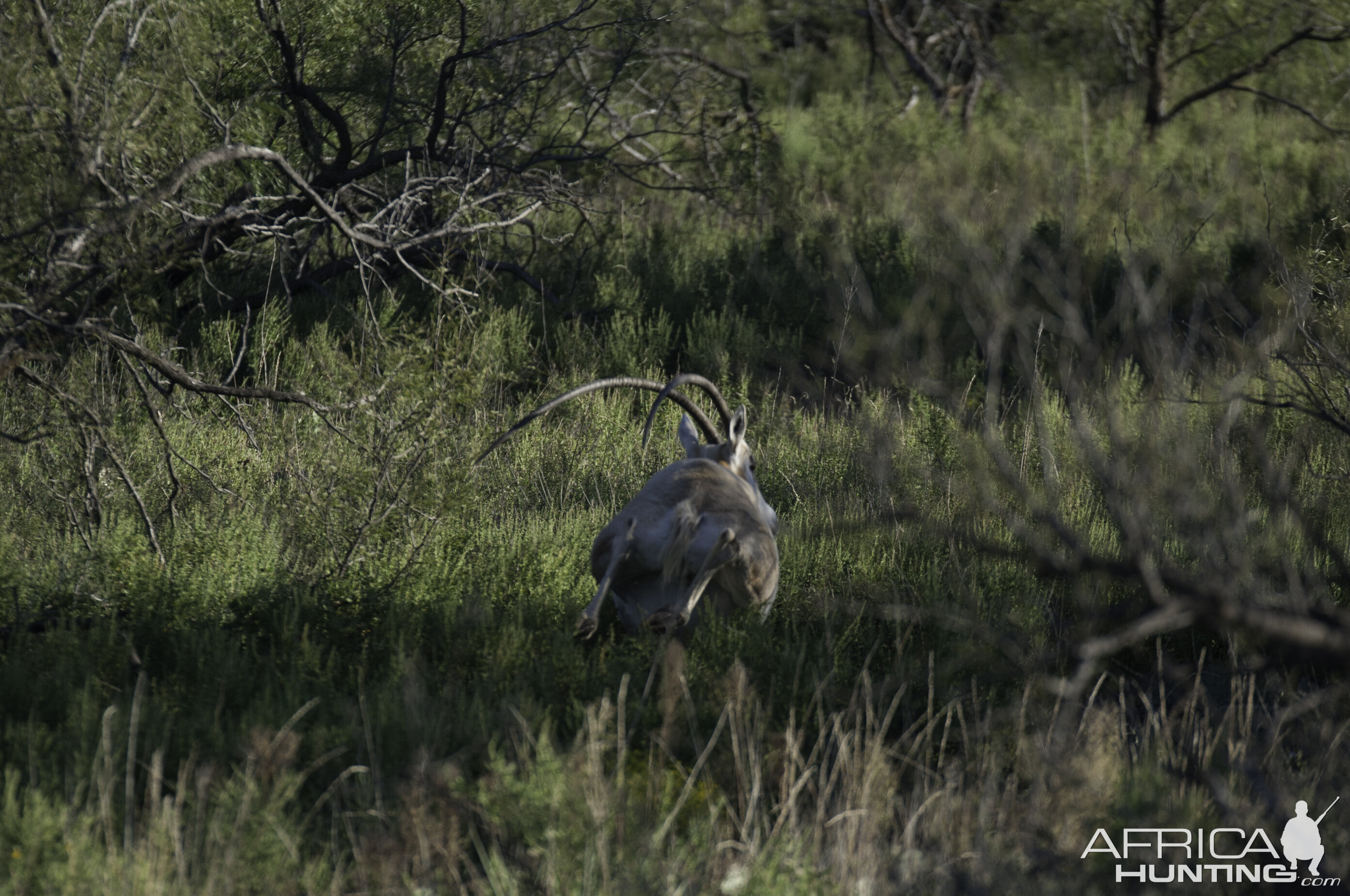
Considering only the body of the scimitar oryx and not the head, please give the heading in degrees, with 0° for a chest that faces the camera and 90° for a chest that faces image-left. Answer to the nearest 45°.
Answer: approximately 225°

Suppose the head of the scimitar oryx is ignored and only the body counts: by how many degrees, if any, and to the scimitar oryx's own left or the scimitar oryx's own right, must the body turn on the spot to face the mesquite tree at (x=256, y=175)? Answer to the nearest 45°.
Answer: approximately 90° to the scimitar oryx's own left
